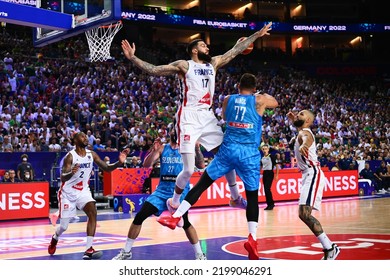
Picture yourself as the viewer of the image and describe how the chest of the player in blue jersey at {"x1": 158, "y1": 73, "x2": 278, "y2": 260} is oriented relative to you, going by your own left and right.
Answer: facing away from the viewer

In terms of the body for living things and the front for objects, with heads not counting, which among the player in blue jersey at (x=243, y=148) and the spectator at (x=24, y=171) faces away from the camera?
the player in blue jersey

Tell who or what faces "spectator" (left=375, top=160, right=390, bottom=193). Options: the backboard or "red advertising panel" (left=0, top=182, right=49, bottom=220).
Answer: the backboard
